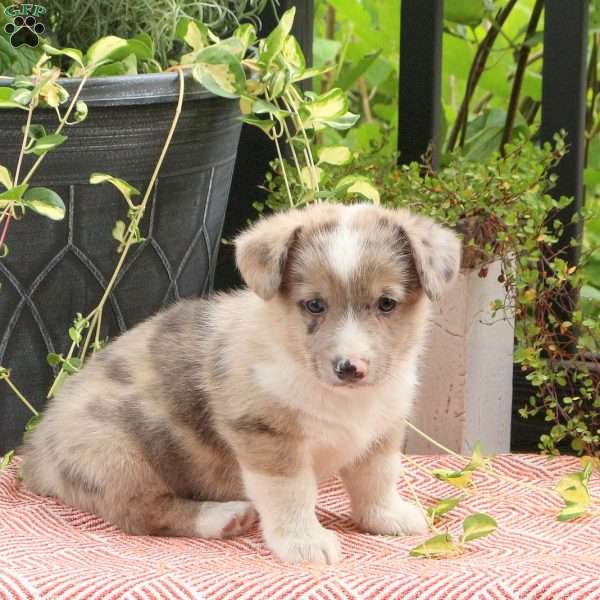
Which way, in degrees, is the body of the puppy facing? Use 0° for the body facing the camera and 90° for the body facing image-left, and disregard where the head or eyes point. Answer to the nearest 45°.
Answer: approximately 315°

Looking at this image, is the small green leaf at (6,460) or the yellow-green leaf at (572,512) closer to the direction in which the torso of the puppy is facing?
the yellow-green leaf

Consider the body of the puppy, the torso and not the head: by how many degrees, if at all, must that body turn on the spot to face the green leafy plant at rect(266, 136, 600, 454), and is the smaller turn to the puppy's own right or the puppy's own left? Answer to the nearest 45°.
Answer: approximately 90° to the puppy's own left

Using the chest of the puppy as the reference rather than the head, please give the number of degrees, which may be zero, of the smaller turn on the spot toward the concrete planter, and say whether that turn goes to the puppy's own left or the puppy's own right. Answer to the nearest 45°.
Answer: approximately 90° to the puppy's own left

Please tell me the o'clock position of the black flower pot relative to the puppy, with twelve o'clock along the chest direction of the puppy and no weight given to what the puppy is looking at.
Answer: The black flower pot is roughly at 6 o'clock from the puppy.

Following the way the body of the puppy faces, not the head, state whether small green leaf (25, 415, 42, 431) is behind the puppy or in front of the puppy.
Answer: behind

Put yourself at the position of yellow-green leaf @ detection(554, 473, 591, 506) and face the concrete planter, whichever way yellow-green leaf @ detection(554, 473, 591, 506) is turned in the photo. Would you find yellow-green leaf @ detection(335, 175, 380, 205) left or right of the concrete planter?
left

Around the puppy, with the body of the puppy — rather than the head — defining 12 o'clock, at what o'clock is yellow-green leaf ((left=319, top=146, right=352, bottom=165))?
The yellow-green leaf is roughly at 8 o'clock from the puppy.

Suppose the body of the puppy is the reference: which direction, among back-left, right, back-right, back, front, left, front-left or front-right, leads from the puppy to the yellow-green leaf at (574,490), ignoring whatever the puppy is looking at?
front-left

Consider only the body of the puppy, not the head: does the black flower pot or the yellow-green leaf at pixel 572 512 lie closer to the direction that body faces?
the yellow-green leaf
